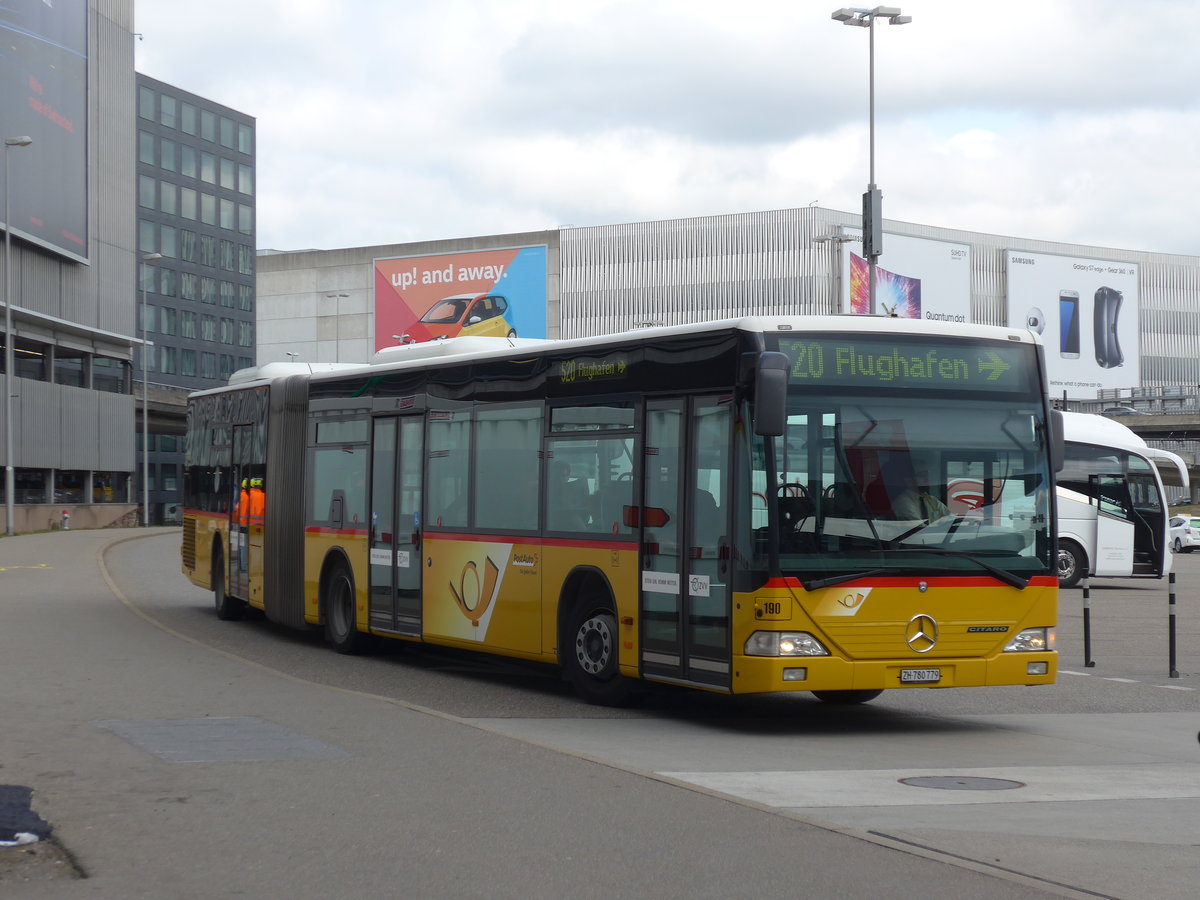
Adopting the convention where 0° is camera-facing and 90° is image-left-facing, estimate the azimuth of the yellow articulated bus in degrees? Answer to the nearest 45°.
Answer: approximately 315°

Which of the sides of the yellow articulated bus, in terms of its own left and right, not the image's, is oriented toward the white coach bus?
left

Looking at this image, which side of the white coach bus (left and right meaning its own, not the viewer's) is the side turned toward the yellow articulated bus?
right

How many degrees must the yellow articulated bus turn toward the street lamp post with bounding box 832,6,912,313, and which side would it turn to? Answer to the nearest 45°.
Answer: approximately 135° to its left
